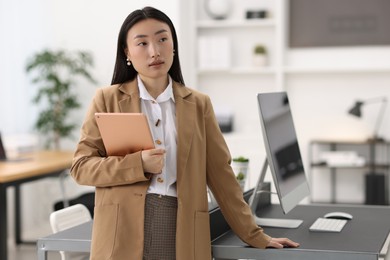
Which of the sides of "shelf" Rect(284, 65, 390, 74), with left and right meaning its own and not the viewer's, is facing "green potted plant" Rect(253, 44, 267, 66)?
right

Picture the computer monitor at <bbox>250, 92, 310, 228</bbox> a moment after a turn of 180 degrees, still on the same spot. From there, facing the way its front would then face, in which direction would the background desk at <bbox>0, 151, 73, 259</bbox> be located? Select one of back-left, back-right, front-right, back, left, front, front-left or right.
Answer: front-right

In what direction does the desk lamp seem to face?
to the viewer's left

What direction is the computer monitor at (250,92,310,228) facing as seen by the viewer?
to the viewer's right

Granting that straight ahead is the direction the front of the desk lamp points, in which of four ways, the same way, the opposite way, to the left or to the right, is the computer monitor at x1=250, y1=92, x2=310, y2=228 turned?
the opposite way

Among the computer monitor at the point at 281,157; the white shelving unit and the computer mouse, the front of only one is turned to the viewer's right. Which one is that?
the computer monitor

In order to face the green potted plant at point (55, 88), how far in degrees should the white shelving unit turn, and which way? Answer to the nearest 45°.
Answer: approximately 90° to its right

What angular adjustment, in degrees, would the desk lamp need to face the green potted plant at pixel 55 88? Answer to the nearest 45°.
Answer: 0° — it already faces it

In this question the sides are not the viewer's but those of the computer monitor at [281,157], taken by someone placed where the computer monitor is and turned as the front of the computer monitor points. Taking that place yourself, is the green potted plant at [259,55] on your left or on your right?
on your left

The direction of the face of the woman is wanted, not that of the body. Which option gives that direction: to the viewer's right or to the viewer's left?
to the viewer's right
